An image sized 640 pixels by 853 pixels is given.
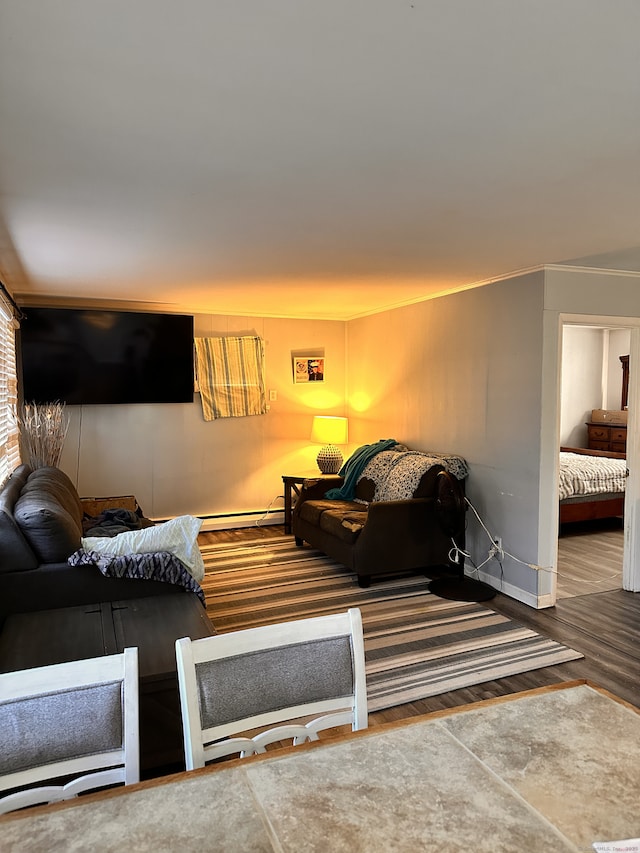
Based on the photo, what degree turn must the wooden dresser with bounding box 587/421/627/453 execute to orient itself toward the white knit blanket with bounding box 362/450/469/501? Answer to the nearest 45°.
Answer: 0° — it already faces it

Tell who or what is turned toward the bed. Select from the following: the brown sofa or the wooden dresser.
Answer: the wooden dresser

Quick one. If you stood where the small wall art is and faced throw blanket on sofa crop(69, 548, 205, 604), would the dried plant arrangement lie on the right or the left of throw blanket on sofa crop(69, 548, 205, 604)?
right

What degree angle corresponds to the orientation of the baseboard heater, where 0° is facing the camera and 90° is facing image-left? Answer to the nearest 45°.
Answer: approximately 0°

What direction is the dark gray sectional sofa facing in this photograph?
to the viewer's right

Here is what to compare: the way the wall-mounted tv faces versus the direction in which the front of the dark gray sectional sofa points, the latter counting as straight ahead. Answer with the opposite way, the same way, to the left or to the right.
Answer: to the right

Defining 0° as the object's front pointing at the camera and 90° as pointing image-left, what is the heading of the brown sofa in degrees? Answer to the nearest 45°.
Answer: approximately 45°

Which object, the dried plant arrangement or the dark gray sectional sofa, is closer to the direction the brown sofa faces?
the dark gray sectional sofa
